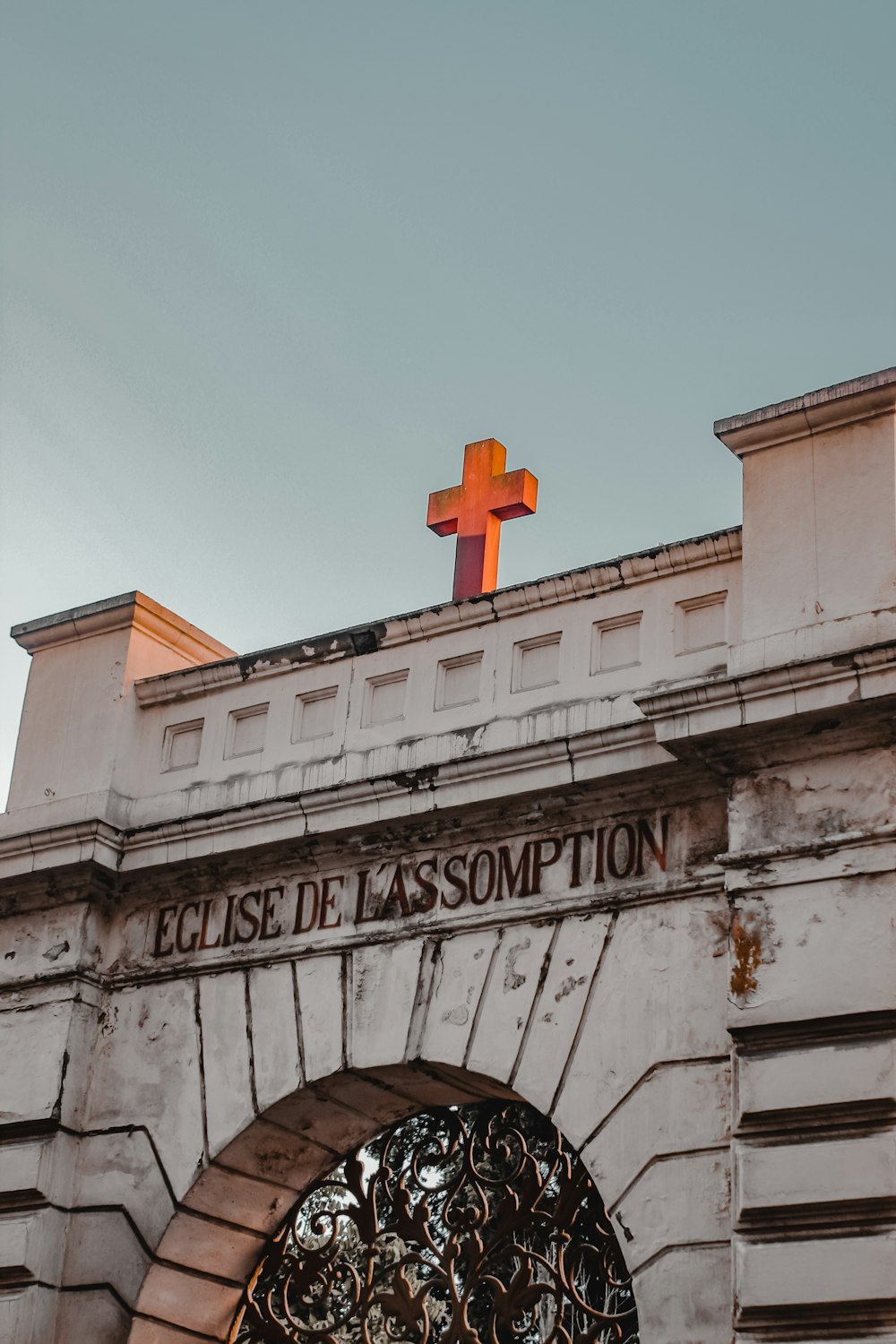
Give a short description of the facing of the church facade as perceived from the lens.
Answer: facing the viewer and to the left of the viewer
